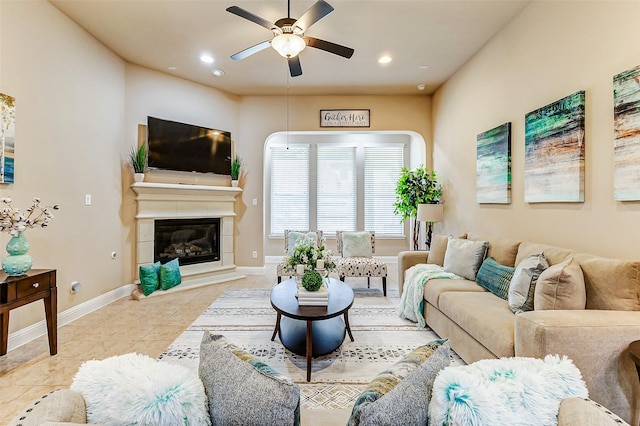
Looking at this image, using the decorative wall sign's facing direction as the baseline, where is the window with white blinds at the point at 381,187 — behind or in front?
behind

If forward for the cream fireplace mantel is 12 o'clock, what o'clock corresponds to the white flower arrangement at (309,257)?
The white flower arrangement is roughly at 1 o'clock from the cream fireplace mantel.

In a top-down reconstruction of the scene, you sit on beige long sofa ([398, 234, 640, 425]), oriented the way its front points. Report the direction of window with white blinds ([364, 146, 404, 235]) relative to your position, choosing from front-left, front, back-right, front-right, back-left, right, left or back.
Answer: right

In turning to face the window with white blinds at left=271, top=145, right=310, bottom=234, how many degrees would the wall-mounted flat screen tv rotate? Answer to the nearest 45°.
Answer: approximately 90° to its left

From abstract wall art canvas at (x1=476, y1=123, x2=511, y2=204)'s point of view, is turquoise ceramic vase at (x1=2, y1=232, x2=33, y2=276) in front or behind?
in front

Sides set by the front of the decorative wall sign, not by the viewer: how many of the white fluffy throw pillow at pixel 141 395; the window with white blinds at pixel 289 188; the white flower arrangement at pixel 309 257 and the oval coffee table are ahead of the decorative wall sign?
3

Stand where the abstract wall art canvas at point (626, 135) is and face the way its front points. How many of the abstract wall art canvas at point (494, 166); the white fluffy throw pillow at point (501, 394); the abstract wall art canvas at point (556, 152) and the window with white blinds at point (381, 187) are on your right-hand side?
3

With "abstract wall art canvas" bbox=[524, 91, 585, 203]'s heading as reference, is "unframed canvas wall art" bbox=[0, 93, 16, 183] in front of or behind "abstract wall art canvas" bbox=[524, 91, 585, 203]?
in front

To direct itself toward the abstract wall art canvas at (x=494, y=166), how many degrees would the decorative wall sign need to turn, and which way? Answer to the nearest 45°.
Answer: approximately 45° to its left

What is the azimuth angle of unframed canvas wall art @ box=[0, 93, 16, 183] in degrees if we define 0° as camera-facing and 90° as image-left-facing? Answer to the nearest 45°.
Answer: approximately 315°

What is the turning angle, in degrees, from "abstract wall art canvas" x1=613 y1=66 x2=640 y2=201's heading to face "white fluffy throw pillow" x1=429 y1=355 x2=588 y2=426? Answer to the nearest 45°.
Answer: approximately 45° to its left

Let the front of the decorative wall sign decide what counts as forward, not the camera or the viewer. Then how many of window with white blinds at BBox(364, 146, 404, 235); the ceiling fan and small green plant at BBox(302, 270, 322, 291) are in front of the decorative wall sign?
2

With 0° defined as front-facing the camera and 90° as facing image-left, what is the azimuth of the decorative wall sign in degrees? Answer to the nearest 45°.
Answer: approximately 0°

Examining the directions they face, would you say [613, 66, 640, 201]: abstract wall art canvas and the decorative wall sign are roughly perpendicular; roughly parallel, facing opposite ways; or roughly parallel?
roughly perpendicular
